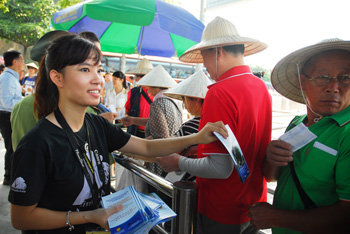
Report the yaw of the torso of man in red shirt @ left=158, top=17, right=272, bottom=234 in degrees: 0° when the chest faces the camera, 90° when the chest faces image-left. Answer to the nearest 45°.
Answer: approximately 135°

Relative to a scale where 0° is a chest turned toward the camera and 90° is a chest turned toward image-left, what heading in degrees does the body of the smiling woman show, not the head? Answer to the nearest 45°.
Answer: approximately 315°

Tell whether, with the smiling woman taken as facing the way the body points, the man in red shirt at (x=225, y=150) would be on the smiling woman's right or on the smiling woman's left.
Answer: on the smiling woman's left

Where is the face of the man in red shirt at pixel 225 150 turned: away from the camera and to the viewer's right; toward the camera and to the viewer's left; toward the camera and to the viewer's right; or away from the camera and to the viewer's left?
away from the camera and to the viewer's left

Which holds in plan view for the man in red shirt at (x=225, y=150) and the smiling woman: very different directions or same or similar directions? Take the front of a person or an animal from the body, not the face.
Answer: very different directions
